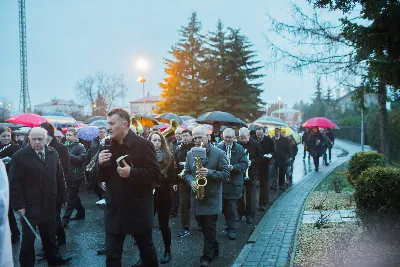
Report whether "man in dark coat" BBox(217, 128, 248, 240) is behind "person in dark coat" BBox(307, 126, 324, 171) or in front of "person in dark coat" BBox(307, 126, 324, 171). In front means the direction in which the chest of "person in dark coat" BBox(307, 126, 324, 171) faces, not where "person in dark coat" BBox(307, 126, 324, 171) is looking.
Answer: in front

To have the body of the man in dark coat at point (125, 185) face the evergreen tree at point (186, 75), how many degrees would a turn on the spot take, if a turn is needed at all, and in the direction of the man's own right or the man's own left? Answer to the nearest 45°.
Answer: approximately 135° to the man's own right

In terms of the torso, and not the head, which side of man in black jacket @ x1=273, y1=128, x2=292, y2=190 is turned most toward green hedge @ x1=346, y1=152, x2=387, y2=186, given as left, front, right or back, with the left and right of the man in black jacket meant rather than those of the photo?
left

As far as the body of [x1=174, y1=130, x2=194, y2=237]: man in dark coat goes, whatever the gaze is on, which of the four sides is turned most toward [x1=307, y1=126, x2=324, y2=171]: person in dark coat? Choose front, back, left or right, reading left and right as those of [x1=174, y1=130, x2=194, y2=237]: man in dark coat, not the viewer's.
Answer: back

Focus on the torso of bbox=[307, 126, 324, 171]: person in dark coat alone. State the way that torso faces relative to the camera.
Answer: toward the camera

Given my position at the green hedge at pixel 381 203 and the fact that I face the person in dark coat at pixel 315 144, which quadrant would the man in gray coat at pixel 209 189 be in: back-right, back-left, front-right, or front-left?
back-left

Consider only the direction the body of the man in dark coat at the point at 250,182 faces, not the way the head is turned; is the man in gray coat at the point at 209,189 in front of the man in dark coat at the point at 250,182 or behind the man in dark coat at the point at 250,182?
in front

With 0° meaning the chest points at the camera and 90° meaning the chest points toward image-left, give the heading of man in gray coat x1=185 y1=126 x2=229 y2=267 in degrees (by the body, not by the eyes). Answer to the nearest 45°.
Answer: approximately 45°

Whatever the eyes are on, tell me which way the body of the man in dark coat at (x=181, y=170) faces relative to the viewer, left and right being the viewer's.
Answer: facing the viewer and to the left of the viewer

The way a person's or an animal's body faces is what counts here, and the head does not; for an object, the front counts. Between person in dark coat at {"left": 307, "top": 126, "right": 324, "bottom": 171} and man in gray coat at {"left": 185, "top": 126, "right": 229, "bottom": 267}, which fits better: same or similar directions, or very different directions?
same or similar directions

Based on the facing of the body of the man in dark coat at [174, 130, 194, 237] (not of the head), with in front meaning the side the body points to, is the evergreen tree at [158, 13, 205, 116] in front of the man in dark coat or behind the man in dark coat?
behind

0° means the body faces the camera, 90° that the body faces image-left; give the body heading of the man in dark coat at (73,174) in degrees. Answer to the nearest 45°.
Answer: approximately 45°
